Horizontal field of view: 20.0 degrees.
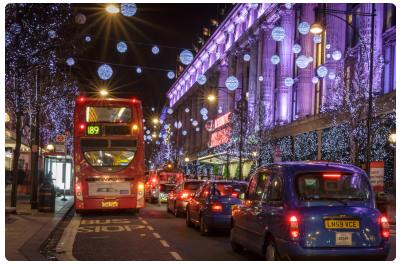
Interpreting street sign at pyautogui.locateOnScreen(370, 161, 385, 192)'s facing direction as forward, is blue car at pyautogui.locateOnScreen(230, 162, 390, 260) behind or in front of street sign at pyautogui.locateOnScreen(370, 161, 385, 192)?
in front

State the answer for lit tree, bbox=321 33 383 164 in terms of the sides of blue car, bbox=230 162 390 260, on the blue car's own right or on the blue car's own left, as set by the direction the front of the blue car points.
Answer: on the blue car's own right

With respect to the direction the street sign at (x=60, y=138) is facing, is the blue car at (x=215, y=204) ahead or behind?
ahead

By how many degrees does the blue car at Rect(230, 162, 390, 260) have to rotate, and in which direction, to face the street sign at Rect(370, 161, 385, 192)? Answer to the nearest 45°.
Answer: approximately 45° to its right

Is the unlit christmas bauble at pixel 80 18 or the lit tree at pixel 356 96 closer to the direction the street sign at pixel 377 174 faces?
the unlit christmas bauble

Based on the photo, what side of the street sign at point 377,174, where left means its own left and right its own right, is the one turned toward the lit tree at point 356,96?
back

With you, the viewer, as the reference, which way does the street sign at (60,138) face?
facing the viewer

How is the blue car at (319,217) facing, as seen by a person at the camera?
facing away from the viewer and to the left of the viewer
